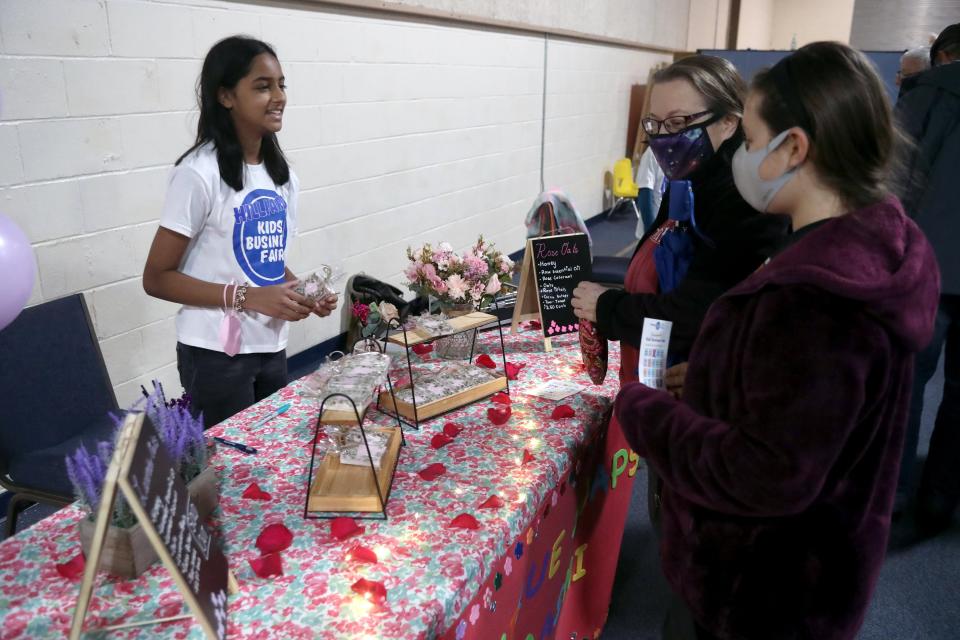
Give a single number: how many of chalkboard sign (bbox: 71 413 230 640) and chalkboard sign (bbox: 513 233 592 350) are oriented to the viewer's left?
0

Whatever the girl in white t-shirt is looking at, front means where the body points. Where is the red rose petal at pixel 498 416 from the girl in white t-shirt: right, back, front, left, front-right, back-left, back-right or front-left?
front

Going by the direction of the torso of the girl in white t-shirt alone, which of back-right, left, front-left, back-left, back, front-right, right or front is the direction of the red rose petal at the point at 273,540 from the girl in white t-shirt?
front-right

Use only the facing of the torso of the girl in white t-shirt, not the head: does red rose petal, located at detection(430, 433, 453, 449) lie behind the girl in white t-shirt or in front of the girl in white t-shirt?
in front

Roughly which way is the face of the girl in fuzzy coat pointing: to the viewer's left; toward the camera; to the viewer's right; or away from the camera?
to the viewer's left

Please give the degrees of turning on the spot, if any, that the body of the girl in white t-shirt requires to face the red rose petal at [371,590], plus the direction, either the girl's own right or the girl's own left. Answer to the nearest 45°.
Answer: approximately 45° to the girl's own right

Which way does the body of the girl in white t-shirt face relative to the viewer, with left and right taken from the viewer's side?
facing the viewer and to the right of the viewer

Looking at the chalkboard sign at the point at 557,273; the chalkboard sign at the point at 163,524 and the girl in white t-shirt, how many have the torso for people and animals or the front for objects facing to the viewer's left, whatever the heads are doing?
0

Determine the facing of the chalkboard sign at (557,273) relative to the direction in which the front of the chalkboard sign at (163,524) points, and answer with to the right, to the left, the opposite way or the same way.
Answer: to the right

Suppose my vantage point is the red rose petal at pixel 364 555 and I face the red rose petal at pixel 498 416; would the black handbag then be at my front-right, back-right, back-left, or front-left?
front-left

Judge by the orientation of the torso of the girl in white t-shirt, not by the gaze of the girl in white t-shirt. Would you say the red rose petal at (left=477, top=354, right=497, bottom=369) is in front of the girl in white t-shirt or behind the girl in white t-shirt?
in front
